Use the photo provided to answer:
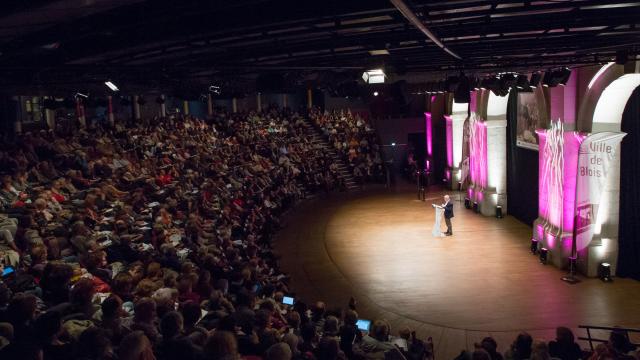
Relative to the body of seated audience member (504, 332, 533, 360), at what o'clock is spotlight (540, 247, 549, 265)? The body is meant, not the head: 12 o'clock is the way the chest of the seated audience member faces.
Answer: The spotlight is roughly at 12 o'clock from the seated audience member.

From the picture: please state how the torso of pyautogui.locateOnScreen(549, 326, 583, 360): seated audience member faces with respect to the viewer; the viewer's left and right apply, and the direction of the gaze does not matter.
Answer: facing away from the viewer

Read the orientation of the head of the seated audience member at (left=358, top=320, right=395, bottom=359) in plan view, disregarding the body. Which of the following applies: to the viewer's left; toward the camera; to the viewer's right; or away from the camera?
away from the camera

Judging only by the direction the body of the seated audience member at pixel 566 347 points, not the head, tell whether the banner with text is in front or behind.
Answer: in front

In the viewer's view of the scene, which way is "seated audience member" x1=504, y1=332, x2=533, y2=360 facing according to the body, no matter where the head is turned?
away from the camera

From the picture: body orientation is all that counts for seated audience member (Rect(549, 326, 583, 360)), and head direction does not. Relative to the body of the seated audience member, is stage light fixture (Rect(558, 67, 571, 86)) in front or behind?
in front

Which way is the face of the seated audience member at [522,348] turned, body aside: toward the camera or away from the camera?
away from the camera

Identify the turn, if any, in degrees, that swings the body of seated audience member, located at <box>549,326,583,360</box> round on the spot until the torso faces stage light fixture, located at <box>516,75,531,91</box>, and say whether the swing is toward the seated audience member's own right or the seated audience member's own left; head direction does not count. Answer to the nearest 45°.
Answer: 0° — they already face it

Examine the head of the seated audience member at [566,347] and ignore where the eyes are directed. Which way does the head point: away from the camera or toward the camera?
away from the camera

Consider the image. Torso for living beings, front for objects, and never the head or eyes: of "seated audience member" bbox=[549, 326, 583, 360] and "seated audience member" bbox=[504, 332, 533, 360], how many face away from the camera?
2
